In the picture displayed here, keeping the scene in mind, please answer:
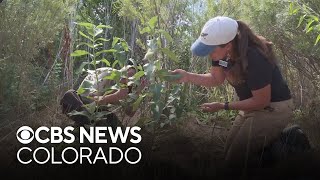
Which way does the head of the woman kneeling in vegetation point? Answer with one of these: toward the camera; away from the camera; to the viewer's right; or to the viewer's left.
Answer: to the viewer's left

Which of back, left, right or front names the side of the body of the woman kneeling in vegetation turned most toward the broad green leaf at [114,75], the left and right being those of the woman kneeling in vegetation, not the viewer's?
front

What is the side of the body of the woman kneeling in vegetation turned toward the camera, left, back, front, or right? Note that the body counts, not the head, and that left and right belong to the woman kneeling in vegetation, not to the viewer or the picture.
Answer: left
